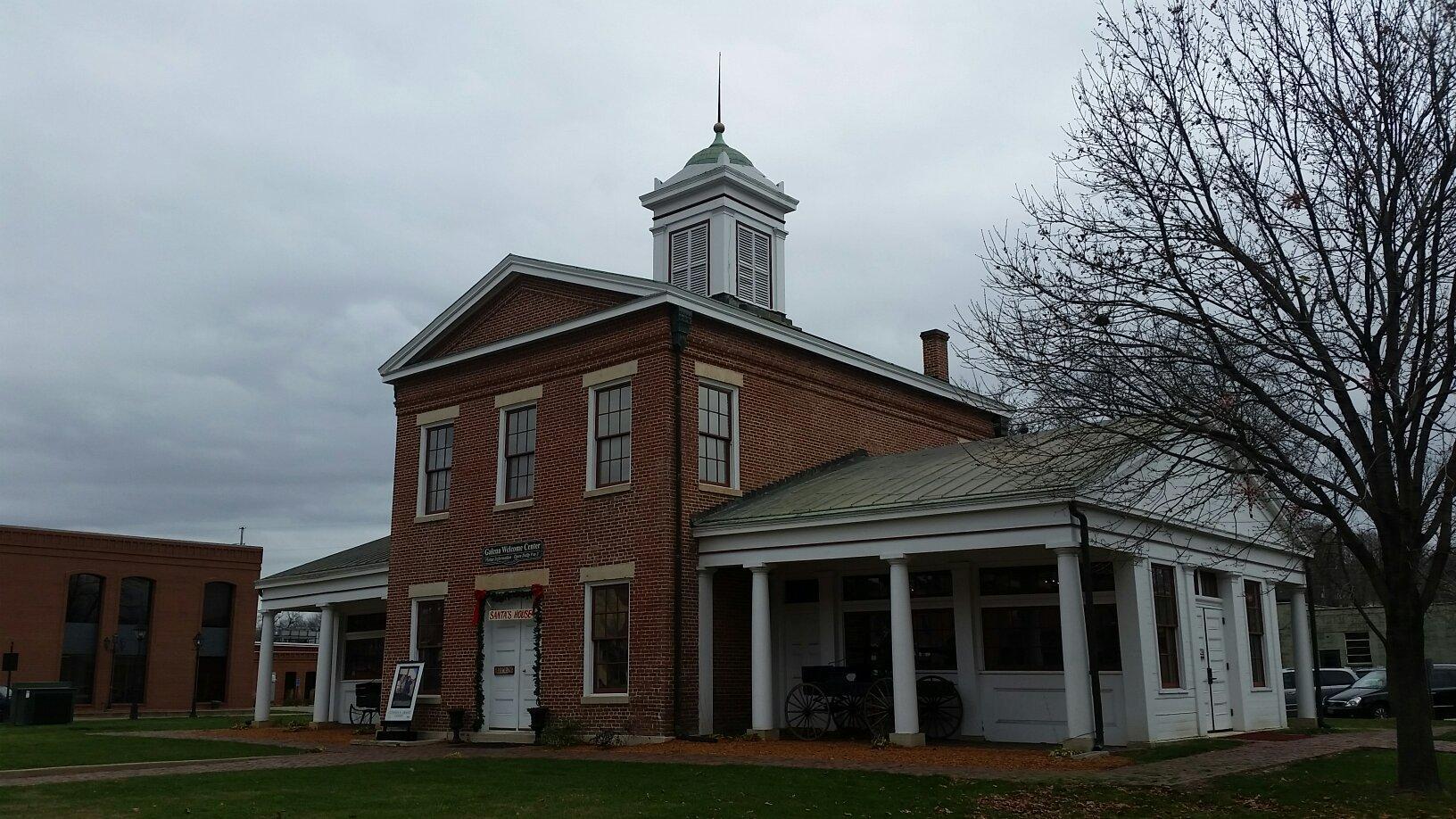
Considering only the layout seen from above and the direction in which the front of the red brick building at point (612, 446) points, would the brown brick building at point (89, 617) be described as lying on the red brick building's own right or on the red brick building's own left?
on the red brick building's own right

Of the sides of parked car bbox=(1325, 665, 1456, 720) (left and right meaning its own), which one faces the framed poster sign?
front

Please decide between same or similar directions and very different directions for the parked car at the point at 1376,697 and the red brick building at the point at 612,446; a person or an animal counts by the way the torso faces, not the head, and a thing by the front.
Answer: same or similar directions

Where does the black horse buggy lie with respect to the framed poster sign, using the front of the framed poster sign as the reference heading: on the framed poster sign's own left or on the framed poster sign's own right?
on the framed poster sign's own left

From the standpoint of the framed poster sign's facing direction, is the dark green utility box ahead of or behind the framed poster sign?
ahead

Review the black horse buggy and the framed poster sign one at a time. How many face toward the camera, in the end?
1

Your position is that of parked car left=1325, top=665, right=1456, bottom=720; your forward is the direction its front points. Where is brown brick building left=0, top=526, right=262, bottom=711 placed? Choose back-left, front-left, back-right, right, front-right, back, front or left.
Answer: front-right

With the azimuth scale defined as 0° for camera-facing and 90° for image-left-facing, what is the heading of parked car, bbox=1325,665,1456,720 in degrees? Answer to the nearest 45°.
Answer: approximately 45°
